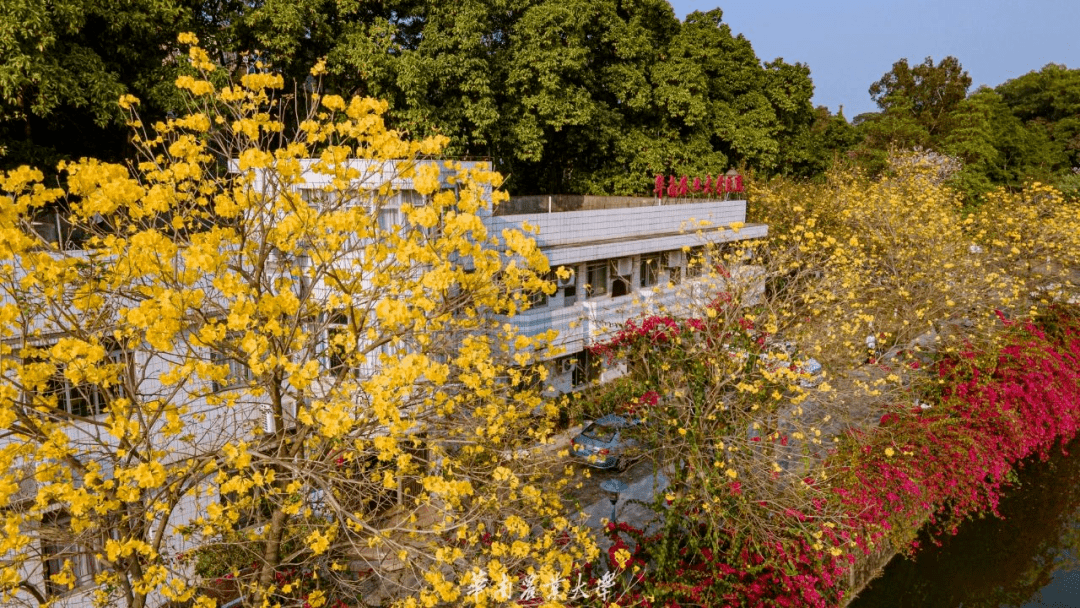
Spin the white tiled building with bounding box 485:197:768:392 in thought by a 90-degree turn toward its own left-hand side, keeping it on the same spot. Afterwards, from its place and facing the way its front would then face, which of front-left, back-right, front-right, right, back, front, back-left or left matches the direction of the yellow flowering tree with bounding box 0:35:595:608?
back-right

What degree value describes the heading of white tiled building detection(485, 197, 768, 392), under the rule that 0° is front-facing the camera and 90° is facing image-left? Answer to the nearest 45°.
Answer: approximately 315°
